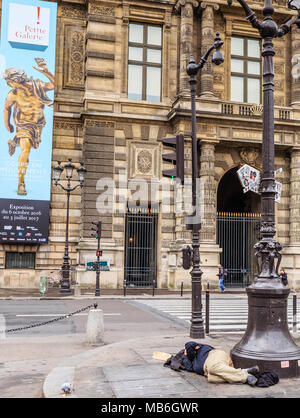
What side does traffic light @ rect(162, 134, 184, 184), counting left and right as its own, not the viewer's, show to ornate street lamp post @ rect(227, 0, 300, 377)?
left

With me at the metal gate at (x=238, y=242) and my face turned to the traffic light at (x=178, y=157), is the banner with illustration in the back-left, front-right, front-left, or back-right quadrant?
front-right

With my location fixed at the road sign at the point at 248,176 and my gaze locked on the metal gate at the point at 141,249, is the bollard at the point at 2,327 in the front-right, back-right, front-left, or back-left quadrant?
front-left

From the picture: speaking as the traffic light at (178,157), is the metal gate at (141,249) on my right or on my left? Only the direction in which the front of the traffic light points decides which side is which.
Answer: on my right

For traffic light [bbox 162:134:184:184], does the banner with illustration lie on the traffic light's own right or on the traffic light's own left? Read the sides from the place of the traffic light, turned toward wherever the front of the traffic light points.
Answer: on the traffic light's own right

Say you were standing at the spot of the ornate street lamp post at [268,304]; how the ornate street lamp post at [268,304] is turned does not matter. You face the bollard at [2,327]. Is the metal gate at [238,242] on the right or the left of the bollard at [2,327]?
right
